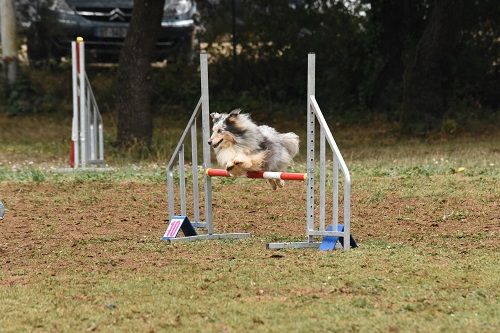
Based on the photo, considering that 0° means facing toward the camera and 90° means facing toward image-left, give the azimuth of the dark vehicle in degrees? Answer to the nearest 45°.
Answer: approximately 0°

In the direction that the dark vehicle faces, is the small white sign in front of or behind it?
in front

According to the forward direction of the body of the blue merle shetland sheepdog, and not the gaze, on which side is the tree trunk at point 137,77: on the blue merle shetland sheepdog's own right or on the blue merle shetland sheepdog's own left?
on the blue merle shetland sheepdog's own right

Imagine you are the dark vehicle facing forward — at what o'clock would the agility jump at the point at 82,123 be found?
The agility jump is roughly at 12 o'clock from the dark vehicle.

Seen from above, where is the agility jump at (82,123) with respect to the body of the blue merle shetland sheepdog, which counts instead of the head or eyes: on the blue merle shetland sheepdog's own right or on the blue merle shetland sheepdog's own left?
on the blue merle shetland sheepdog's own right

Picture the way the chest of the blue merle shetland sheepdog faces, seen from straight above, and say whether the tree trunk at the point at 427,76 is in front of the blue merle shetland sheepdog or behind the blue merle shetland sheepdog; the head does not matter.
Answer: behind

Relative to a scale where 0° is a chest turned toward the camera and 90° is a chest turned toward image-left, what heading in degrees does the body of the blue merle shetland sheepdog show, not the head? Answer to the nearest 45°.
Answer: approximately 45°
